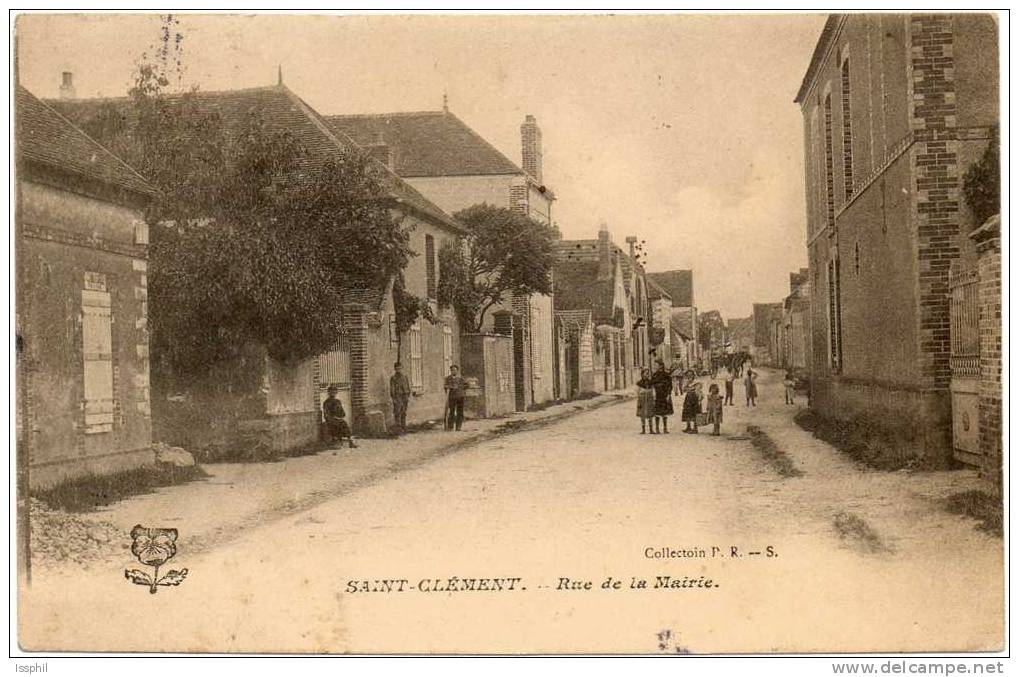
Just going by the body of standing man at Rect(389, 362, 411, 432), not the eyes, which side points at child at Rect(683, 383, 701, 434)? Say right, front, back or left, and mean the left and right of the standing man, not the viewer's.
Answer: left

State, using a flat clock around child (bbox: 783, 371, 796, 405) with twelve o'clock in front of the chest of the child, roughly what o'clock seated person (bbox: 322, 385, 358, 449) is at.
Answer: The seated person is roughly at 1 o'clock from the child.

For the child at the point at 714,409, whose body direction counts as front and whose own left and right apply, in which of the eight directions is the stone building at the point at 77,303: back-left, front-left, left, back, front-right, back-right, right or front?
front-right

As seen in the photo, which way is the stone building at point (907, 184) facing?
to the viewer's left

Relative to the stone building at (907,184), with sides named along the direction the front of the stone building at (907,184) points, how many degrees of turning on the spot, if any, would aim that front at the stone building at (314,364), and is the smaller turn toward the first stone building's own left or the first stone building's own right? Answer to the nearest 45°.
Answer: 0° — it already faces it

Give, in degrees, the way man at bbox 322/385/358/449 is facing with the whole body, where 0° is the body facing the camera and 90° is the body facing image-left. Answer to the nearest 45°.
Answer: approximately 315°

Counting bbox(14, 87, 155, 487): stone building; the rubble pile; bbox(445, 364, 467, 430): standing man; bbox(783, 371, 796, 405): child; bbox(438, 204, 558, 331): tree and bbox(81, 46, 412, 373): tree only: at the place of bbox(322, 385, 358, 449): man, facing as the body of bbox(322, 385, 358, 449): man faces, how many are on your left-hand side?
3

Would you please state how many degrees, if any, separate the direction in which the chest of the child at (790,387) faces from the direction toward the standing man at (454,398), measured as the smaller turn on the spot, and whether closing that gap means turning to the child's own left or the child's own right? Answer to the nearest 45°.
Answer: approximately 45° to the child's own right

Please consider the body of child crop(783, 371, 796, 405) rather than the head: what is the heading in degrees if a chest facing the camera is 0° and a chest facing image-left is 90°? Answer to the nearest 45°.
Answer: approximately 0°
